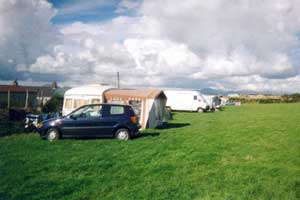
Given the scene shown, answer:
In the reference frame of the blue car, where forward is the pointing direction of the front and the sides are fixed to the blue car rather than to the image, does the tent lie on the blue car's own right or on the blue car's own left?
on the blue car's own right

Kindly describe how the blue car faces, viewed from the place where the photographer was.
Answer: facing to the left of the viewer

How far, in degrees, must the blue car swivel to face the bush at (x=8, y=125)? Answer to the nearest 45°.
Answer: approximately 45° to its right

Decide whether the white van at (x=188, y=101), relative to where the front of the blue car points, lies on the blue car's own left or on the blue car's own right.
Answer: on the blue car's own right

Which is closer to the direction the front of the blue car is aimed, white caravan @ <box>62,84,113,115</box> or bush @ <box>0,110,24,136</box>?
the bush

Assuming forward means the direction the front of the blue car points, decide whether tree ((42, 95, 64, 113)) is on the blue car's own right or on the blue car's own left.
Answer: on the blue car's own right

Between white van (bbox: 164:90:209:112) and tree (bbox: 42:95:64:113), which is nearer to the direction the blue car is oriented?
the tree

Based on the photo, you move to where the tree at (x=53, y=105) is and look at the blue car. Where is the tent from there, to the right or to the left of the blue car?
left

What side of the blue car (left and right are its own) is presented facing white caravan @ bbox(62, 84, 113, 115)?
right
